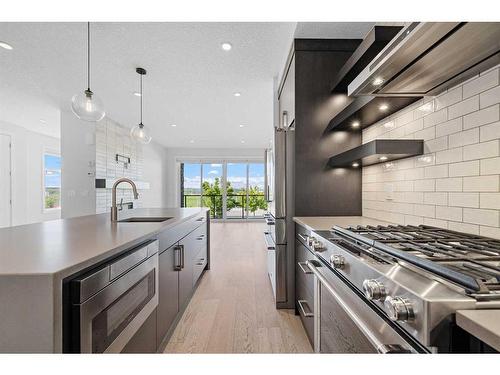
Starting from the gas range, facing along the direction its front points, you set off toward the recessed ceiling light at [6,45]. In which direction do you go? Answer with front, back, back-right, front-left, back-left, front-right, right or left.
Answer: front-right

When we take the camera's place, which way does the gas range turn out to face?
facing the viewer and to the left of the viewer

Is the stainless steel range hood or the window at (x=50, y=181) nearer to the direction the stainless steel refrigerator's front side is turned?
the window

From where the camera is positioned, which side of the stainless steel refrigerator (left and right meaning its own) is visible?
left

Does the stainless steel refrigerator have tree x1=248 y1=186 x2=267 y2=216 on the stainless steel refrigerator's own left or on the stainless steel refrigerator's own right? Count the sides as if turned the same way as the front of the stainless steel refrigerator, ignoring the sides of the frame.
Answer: on the stainless steel refrigerator's own right

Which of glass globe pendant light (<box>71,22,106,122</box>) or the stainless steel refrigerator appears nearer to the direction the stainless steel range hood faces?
the glass globe pendant light

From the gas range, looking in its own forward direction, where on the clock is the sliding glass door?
The sliding glass door is roughly at 3 o'clock from the gas range.

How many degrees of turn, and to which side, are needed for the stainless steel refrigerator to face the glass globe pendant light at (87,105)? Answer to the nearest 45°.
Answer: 0° — it already faces it

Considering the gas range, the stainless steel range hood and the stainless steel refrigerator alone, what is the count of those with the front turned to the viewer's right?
0

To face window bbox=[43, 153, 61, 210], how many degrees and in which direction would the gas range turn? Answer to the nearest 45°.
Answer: approximately 45° to its right

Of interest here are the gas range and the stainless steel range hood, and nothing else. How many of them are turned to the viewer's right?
0

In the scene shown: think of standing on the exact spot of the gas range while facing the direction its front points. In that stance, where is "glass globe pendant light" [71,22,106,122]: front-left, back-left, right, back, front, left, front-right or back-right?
front-right

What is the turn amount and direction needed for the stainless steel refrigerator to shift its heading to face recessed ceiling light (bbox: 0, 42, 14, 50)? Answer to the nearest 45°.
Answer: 0° — it already faces it
